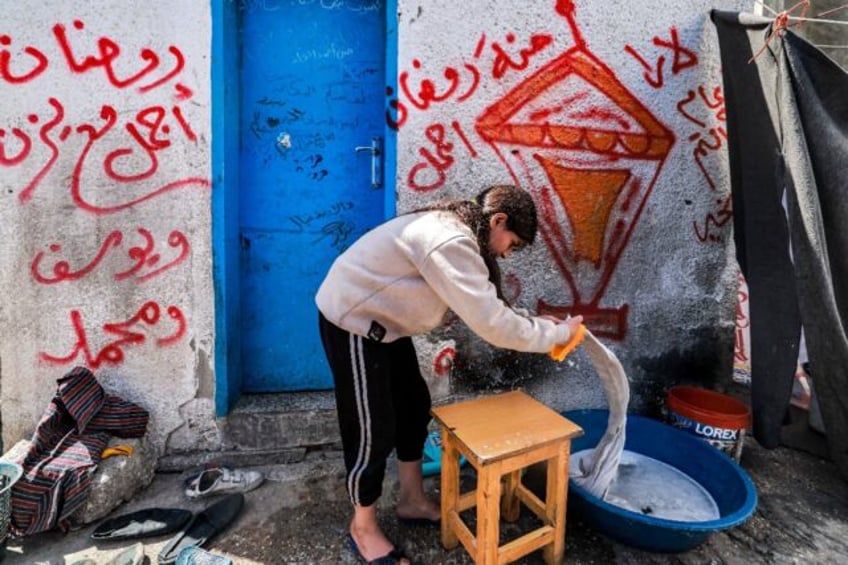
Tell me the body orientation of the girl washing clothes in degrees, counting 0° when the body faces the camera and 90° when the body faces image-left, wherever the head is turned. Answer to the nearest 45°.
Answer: approximately 270°

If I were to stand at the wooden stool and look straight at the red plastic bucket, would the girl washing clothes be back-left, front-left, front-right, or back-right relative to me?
back-left

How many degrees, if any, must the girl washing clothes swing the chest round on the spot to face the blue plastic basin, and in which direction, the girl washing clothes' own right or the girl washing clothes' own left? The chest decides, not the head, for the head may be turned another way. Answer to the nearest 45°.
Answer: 0° — they already face it

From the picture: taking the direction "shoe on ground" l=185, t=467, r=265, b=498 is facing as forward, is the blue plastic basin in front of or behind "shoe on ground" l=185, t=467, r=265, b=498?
in front

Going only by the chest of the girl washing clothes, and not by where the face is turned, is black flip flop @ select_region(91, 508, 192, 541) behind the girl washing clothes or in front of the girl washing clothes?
behind

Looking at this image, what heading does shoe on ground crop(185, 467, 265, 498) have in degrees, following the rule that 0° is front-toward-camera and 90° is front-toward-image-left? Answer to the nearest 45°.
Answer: approximately 270°

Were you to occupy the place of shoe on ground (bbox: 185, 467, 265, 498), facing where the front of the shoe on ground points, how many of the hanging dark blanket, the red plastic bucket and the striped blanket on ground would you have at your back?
1

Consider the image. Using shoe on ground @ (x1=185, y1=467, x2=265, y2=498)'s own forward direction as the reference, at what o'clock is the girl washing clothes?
The girl washing clothes is roughly at 2 o'clock from the shoe on ground.

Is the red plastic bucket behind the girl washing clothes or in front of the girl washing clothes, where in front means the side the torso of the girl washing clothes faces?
in front

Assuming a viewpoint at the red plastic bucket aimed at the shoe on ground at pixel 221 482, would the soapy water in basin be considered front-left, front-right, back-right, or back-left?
front-left

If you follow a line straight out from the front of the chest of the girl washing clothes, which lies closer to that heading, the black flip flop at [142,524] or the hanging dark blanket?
the hanging dark blanket
